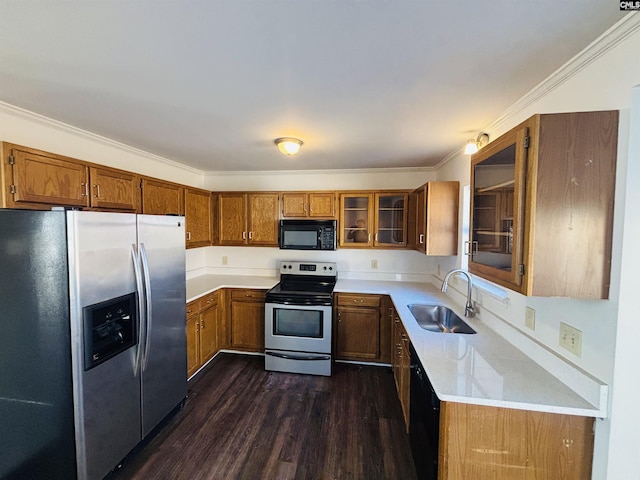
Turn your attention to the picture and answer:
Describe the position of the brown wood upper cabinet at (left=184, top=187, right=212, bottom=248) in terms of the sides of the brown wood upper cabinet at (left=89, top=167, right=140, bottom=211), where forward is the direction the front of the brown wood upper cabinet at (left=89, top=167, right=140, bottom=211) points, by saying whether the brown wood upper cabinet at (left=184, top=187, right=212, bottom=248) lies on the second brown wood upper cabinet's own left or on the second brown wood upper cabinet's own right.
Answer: on the second brown wood upper cabinet's own left

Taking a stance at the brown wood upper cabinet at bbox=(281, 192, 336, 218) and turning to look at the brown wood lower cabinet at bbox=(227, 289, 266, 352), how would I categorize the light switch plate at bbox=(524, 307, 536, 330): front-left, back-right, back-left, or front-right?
back-left

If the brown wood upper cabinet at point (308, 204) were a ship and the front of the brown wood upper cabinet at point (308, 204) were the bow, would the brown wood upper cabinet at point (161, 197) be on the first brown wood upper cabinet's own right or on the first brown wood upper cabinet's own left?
on the first brown wood upper cabinet's own right

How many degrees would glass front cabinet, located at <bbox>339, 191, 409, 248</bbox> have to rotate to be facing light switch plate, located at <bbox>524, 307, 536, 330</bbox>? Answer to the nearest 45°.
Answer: approximately 45° to its left

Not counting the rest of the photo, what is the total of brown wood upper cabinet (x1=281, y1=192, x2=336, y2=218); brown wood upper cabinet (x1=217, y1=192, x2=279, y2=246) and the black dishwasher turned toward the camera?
2

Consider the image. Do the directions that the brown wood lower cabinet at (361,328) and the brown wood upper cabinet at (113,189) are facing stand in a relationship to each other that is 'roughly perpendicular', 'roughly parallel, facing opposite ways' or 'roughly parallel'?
roughly perpendicular

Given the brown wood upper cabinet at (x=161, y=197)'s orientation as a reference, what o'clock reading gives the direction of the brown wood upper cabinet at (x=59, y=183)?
the brown wood upper cabinet at (x=59, y=183) is roughly at 3 o'clock from the brown wood upper cabinet at (x=161, y=197).

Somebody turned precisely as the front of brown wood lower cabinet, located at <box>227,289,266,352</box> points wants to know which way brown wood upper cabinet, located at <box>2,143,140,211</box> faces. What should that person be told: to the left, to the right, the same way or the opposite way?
to the left

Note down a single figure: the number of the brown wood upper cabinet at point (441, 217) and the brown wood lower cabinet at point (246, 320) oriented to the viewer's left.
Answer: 1

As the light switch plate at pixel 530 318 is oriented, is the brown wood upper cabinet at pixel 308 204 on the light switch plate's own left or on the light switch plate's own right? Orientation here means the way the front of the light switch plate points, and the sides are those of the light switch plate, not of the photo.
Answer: on the light switch plate's own right

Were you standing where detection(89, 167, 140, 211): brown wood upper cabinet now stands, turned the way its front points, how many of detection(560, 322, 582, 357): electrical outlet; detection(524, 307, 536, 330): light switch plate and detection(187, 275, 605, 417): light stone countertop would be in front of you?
3

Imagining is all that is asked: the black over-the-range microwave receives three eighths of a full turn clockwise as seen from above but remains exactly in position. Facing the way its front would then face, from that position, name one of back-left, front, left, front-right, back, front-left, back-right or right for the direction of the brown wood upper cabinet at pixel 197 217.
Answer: front-left

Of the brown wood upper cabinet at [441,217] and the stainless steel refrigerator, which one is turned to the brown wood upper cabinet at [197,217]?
the brown wood upper cabinet at [441,217]

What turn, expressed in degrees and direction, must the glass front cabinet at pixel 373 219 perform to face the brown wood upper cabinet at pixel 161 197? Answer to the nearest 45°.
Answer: approximately 45° to its right
